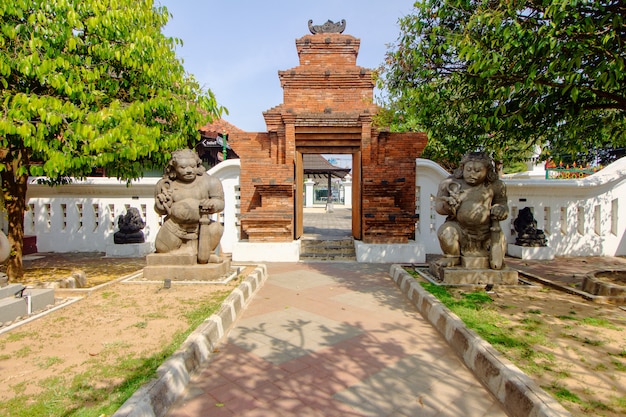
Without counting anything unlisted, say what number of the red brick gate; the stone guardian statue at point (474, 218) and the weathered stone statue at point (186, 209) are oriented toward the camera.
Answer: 3

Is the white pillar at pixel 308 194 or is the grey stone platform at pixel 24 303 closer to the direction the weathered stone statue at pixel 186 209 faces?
the grey stone platform

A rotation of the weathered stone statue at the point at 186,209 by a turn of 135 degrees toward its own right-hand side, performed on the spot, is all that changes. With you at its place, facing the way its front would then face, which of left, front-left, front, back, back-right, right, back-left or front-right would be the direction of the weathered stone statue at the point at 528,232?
back-right

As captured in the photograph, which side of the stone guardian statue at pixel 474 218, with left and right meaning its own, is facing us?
front

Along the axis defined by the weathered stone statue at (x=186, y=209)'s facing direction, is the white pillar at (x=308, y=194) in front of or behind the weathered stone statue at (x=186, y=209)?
behind

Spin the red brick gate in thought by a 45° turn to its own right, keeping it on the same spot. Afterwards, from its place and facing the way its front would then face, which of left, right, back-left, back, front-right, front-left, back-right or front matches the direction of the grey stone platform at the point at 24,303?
front

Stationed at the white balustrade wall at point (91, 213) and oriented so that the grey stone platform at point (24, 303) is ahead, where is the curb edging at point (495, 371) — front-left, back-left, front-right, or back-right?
front-left

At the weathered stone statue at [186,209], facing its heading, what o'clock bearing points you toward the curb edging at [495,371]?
The curb edging is roughly at 11 o'clock from the weathered stone statue.

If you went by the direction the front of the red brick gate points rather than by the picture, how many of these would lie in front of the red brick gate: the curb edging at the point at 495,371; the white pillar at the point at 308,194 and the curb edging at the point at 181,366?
2

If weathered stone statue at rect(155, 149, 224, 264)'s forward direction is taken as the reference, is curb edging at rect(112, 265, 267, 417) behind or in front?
in front

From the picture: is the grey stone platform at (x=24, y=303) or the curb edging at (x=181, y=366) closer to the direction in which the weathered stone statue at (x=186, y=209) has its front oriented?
the curb edging

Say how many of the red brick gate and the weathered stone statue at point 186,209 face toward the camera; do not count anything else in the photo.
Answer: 2

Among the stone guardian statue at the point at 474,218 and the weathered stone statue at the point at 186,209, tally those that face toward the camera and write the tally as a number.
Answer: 2

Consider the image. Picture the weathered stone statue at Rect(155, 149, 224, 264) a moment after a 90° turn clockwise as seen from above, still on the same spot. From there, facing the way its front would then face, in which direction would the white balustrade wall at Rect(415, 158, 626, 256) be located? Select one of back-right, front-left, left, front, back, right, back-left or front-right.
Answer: back

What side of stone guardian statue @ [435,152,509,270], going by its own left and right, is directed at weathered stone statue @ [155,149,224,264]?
right

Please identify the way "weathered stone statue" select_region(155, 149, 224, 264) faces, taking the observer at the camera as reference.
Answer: facing the viewer
